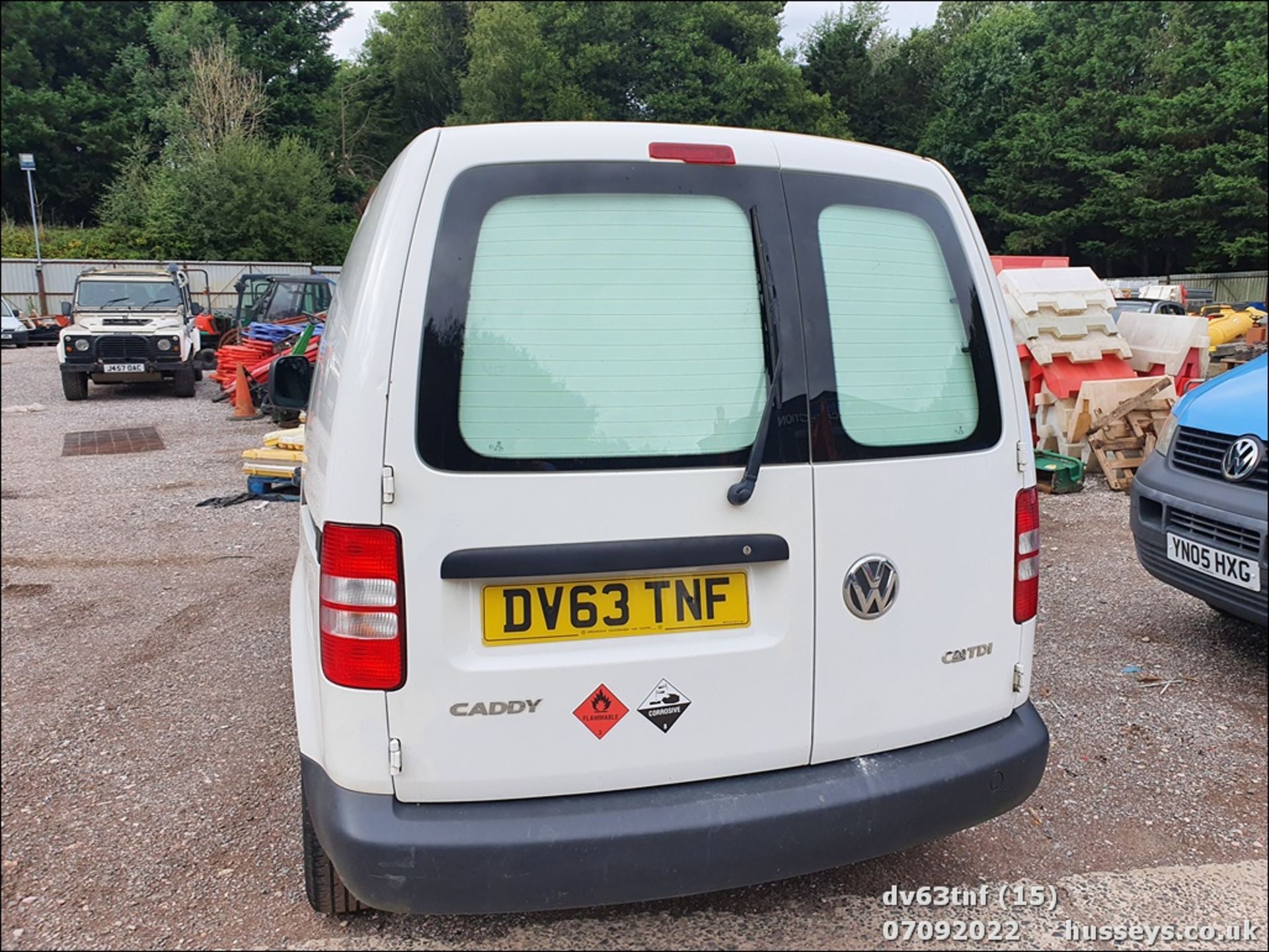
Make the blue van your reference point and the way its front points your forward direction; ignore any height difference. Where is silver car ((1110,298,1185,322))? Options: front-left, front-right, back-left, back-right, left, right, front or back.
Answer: back-right

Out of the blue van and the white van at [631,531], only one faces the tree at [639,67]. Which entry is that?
the white van

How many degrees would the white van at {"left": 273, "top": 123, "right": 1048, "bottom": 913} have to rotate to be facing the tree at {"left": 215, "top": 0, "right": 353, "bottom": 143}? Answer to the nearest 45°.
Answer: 0° — it already faces it

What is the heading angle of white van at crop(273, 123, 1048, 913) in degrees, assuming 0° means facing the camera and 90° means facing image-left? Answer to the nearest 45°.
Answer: approximately 180°

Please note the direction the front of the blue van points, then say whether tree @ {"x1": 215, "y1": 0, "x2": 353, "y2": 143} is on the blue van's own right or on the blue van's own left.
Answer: on the blue van's own right

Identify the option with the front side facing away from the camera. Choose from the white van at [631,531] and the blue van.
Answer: the white van

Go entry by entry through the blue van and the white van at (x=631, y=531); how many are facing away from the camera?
1

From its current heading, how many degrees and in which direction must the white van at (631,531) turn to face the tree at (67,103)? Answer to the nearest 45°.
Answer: approximately 45° to its left
